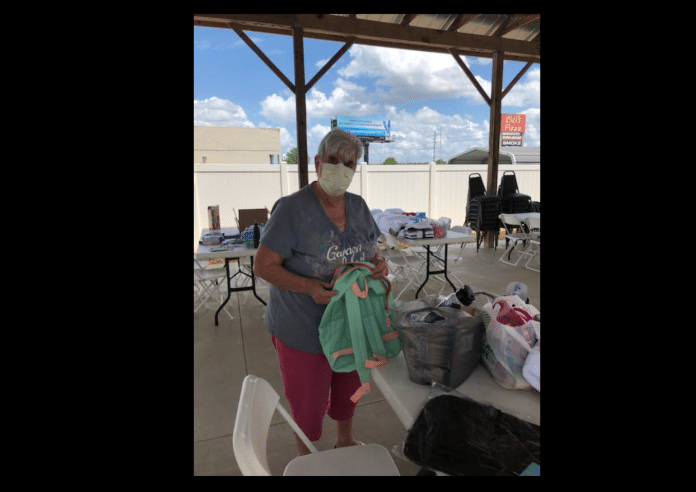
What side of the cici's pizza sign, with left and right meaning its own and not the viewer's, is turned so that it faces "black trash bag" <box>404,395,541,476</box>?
front

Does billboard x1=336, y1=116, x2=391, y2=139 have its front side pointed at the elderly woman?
yes

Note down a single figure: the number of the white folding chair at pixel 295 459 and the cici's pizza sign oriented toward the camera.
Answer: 1

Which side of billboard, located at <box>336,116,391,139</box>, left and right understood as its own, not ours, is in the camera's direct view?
front

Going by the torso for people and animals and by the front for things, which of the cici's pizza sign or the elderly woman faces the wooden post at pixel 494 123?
the cici's pizza sign

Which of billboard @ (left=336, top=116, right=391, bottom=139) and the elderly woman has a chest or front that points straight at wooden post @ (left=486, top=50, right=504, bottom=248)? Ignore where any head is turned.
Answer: the billboard

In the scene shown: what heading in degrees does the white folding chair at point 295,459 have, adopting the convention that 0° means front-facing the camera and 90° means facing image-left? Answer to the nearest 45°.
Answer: approximately 270°

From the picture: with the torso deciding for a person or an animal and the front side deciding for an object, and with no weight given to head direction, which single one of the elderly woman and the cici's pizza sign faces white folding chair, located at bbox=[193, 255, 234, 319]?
the cici's pizza sign

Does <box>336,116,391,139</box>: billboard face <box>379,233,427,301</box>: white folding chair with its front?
yes

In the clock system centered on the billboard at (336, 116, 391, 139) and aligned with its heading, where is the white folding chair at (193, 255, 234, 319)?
The white folding chair is roughly at 12 o'clock from the billboard.

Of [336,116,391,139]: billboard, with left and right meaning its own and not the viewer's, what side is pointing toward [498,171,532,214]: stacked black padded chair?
front

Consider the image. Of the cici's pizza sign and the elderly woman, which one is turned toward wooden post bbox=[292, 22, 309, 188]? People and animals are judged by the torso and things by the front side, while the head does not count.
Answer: the cici's pizza sign
